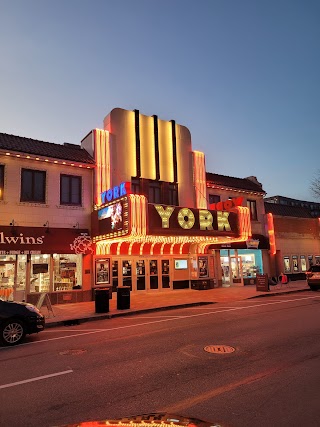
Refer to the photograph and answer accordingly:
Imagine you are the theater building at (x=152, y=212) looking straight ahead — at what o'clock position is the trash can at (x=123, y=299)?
The trash can is roughly at 2 o'clock from the theater building.

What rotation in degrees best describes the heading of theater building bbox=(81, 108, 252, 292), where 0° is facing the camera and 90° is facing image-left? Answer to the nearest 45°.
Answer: approximately 315°

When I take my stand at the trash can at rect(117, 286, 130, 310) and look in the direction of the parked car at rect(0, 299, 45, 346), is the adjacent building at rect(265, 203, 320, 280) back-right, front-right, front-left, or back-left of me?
back-left

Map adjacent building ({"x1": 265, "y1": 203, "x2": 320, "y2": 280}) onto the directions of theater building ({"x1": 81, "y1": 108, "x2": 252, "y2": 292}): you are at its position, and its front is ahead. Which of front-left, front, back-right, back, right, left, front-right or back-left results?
left

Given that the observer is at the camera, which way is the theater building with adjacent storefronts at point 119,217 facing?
facing the viewer and to the right of the viewer

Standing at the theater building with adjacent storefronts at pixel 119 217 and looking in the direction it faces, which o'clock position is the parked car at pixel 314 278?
The parked car is roughly at 10 o'clock from the theater building with adjacent storefronts.

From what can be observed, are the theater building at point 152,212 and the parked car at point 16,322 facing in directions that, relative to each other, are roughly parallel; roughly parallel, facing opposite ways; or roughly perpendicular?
roughly perpendicular

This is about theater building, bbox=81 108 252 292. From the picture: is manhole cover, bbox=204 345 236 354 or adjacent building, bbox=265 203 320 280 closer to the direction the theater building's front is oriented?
the manhole cover

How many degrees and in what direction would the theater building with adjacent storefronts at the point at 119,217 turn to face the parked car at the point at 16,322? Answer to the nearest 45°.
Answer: approximately 45° to its right

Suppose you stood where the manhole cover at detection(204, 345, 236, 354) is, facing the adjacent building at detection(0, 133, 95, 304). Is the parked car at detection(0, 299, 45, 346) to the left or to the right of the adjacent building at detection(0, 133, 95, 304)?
left

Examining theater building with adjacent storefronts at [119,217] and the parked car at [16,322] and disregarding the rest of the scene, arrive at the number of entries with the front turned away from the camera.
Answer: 0
